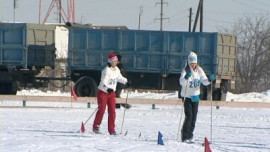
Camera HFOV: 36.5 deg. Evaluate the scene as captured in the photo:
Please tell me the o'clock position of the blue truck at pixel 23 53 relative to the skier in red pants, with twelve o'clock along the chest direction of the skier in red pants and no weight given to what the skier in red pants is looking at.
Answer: The blue truck is roughly at 7 o'clock from the skier in red pants.

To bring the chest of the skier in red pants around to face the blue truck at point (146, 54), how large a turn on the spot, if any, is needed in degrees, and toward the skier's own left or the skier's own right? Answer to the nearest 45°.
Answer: approximately 135° to the skier's own left

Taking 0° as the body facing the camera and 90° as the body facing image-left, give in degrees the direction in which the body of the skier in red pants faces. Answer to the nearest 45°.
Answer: approximately 315°
